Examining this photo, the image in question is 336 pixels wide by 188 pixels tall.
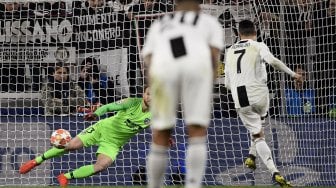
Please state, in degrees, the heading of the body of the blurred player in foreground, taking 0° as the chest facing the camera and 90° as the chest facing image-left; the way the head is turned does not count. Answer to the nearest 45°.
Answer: approximately 180°

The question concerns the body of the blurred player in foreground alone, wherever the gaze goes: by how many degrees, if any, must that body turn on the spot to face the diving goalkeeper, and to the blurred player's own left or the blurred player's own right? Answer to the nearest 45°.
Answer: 0° — they already face them

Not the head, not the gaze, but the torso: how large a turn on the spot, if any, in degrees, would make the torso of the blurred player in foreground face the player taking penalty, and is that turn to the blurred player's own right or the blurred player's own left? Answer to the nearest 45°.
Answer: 0° — they already face them
